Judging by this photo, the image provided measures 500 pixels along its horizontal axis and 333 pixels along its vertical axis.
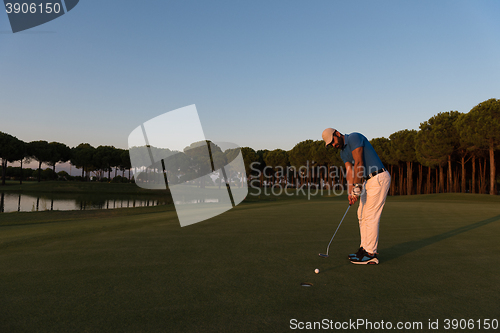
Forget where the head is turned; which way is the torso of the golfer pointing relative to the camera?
to the viewer's left

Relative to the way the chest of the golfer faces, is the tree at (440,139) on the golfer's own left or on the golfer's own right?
on the golfer's own right

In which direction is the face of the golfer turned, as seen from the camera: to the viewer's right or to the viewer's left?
to the viewer's left

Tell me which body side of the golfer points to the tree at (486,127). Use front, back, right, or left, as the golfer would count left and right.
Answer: right
